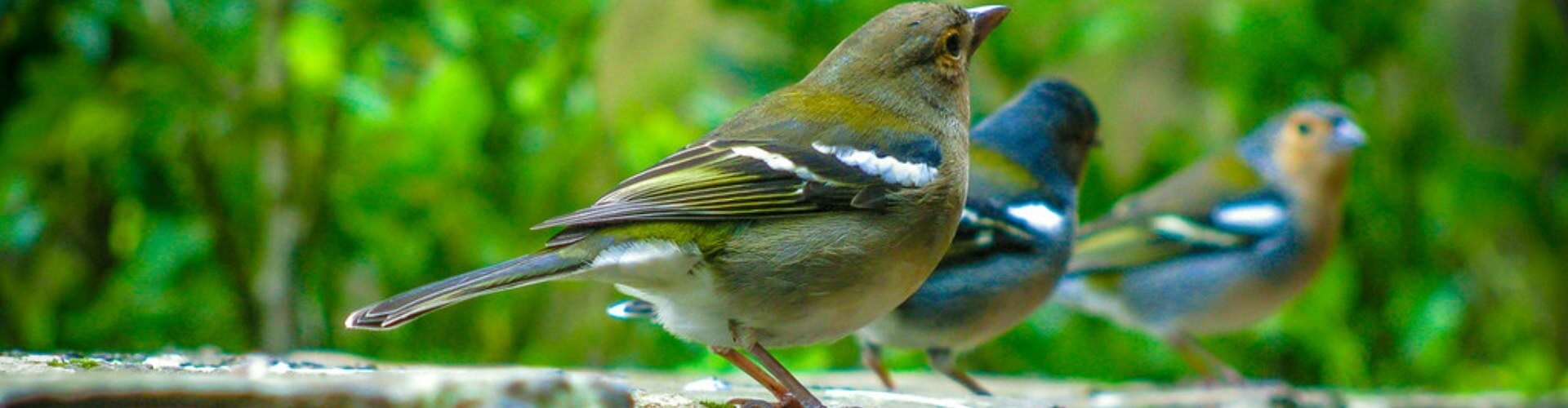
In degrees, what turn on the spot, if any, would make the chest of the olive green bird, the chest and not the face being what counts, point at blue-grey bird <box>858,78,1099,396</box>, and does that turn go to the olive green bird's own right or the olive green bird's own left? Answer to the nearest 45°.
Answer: approximately 45° to the olive green bird's own left

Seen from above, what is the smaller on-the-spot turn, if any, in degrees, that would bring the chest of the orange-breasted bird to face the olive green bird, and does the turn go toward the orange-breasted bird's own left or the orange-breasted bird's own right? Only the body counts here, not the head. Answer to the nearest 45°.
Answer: approximately 90° to the orange-breasted bird's own right

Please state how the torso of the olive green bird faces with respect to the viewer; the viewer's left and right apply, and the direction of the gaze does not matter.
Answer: facing to the right of the viewer

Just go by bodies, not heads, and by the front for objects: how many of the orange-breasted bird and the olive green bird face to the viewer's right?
2

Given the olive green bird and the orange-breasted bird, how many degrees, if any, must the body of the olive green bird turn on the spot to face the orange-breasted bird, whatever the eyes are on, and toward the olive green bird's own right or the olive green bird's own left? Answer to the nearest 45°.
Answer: approximately 45° to the olive green bird's own left

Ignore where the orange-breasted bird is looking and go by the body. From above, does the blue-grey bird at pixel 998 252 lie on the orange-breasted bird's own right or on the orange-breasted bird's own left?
on the orange-breasted bird's own right

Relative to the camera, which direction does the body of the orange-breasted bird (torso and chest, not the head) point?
to the viewer's right
